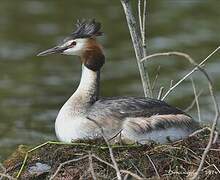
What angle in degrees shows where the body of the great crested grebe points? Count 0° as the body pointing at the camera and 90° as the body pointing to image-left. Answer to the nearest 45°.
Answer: approximately 90°
